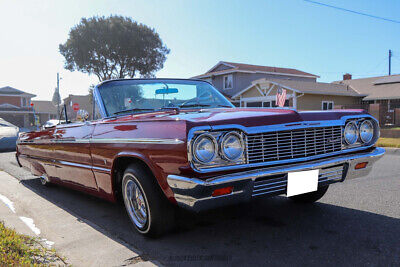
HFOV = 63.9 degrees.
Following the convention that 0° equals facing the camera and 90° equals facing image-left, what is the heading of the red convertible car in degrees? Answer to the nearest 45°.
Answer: approximately 315°

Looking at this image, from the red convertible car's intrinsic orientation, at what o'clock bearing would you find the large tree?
The large tree is roughly at 7 o'clock from the red convertible car.

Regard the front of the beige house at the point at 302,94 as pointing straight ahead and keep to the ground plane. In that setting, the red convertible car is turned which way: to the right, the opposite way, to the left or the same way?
to the left

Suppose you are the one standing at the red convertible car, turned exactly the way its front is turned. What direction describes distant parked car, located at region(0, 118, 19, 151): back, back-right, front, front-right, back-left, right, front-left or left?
back

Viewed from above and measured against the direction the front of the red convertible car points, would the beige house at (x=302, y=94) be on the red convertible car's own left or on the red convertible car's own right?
on the red convertible car's own left

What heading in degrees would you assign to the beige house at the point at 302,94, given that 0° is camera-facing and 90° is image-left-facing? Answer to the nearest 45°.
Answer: approximately 45°

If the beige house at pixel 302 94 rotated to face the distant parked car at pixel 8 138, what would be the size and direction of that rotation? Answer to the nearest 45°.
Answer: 0° — it already faces it

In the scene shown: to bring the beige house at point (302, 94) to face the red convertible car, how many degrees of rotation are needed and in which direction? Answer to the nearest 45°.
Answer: approximately 45° to its left

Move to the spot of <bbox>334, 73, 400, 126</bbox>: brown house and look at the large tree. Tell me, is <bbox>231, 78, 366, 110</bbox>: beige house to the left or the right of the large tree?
left

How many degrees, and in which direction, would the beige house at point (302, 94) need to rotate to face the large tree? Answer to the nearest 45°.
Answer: approximately 45° to its right

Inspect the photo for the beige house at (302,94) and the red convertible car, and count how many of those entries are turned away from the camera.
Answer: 0
